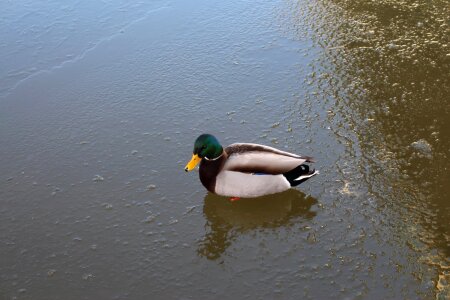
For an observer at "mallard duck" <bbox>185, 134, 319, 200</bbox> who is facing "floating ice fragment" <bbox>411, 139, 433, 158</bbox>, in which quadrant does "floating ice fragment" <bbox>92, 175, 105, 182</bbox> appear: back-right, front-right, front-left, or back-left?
back-left

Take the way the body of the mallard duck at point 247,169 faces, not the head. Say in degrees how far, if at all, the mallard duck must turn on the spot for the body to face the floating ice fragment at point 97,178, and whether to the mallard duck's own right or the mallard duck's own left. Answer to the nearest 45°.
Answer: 0° — it already faces it

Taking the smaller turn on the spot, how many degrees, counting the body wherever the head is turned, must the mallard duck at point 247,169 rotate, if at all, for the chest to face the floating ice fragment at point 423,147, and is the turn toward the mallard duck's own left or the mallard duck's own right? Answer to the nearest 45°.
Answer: approximately 180°

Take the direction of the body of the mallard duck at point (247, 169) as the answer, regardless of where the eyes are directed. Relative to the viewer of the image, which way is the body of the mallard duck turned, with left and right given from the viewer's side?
facing to the left of the viewer
